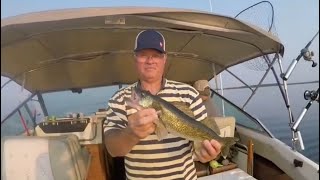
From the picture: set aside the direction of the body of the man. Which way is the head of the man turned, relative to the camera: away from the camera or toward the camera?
toward the camera

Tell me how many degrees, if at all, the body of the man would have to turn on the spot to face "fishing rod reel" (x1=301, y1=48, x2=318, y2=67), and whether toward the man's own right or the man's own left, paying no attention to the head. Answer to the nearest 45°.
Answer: approximately 135° to the man's own left

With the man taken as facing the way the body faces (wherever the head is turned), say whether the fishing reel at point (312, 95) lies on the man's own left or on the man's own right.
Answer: on the man's own left

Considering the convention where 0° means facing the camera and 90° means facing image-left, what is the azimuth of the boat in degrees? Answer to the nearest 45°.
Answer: approximately 180°

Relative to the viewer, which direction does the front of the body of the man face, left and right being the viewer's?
facing the viewer
